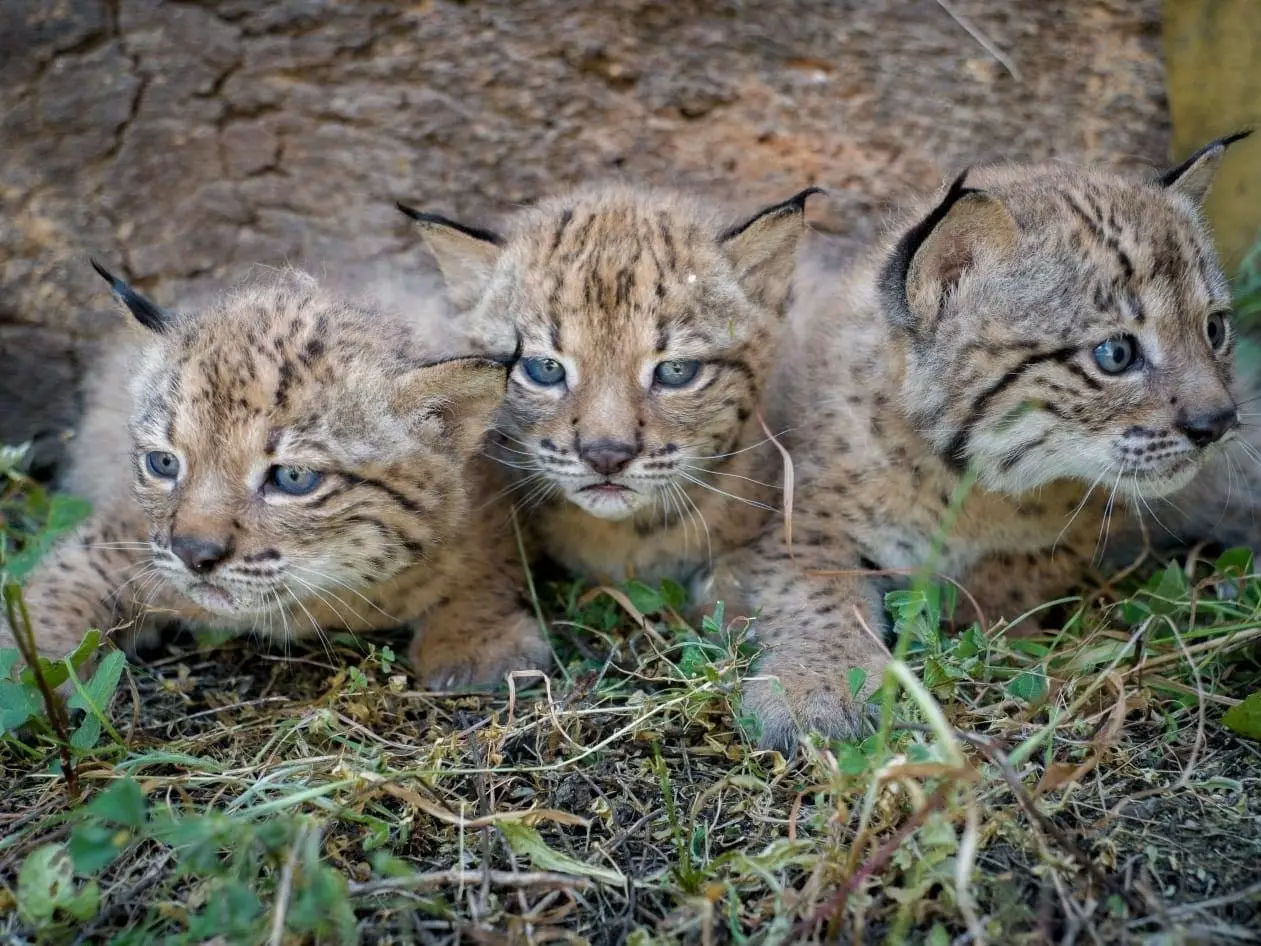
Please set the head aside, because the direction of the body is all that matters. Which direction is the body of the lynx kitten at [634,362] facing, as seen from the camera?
toward the camera

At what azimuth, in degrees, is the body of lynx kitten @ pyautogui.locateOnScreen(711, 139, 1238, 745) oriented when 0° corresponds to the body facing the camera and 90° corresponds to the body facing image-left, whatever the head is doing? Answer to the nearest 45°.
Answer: approximately 315°

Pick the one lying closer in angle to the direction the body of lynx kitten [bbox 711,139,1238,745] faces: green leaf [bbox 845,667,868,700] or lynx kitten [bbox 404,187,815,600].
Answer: the green leaf

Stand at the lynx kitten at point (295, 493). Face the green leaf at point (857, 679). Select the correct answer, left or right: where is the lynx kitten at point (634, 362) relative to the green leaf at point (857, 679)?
left

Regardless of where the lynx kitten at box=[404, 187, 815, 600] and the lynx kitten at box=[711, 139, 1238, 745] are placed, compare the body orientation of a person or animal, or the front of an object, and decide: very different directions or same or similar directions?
same or similar directions

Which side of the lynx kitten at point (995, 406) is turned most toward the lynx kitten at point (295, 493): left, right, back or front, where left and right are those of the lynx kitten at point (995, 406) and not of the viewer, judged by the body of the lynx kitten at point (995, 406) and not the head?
right

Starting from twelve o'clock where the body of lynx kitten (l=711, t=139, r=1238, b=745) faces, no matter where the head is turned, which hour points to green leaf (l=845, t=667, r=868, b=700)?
The green leaf is roughly at 2 o'clock from the lynx kitten.

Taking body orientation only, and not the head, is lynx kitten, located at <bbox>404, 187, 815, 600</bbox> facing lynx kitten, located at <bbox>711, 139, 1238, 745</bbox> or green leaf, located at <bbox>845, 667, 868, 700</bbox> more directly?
the green leaf

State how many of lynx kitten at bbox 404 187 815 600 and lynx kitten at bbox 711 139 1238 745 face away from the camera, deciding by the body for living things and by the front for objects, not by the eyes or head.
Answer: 0

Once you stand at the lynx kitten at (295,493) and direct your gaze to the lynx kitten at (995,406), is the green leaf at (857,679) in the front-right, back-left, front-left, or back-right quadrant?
front-right

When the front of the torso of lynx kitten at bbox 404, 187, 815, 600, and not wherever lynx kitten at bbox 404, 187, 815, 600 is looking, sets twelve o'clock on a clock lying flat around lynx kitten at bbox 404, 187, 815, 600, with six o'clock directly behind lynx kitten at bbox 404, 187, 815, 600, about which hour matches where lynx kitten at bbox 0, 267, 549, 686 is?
lynx kitten at bbox 0, 267, 549, 686 is roughly at 2 o'clock from lynx kitten at bbox 404, 187, 815, 600.
